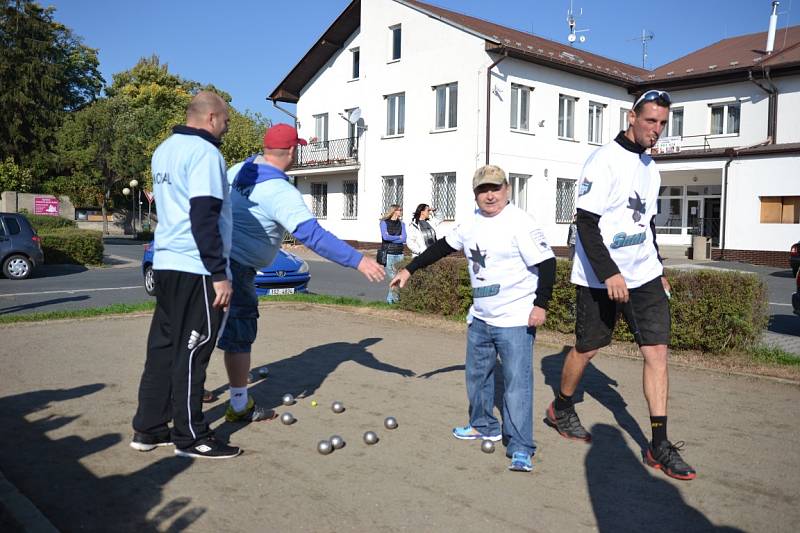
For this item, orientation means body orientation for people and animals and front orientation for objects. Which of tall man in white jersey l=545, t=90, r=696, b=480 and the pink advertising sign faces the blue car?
the pink advertising sign

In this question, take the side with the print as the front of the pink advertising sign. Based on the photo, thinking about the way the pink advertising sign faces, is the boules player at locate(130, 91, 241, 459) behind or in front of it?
in front

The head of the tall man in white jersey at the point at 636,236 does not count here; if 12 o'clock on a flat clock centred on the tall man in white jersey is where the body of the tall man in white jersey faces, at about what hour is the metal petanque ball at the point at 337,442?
The metal petanque ball is roughly at 4 o'clock from the tall man in white jersey.

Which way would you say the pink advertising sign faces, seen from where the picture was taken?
facing the viewer

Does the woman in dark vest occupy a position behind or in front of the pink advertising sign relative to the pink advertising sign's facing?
in front

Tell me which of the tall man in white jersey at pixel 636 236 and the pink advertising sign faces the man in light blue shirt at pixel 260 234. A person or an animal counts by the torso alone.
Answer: the pink advertising sign

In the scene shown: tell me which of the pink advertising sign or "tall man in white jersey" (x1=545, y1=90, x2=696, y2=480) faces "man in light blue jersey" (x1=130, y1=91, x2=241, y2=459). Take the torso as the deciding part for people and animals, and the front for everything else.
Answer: the pink advertising sign

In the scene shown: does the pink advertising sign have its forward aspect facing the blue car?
yes

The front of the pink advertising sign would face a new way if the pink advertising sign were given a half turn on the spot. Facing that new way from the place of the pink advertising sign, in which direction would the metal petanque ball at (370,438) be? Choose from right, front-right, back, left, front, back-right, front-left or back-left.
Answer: back

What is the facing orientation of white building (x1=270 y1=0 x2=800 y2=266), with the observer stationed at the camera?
facing the viewer and to the left of the viewer

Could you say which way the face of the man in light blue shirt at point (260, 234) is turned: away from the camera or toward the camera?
away from the camera

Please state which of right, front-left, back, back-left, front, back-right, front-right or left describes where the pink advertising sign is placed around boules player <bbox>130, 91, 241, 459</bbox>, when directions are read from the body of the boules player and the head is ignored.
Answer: front-left

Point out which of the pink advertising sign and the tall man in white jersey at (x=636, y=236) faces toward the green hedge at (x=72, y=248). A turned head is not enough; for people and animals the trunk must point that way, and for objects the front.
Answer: the pink advertising sign

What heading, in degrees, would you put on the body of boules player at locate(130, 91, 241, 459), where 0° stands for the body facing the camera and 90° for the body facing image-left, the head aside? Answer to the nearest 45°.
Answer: approximately 225°

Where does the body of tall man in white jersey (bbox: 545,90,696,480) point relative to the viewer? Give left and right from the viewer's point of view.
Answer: facing the viewer and to the right of the viewer

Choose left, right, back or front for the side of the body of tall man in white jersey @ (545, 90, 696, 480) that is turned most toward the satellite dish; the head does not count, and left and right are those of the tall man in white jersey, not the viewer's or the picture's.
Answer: back

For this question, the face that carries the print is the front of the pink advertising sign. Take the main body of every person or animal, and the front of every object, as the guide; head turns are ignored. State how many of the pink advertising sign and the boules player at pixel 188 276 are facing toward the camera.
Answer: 1

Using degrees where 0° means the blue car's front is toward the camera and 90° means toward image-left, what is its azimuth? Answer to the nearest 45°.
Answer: approximately 315°
